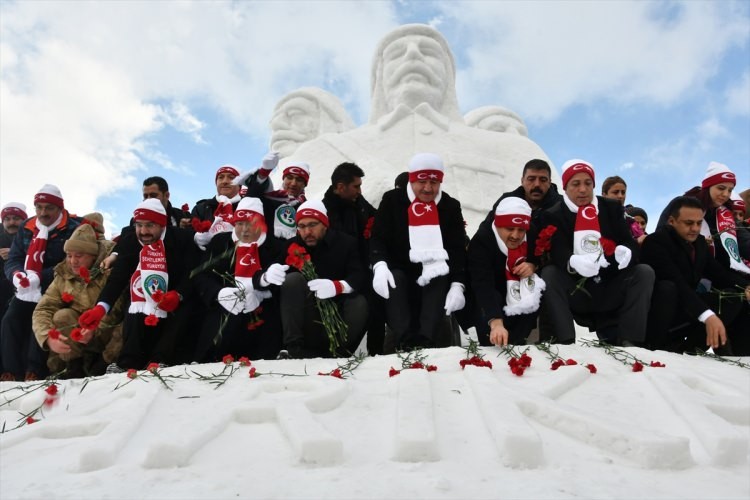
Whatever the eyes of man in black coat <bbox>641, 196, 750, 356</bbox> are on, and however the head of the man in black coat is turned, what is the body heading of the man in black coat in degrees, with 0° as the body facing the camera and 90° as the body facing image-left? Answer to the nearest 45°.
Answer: approximately 315°

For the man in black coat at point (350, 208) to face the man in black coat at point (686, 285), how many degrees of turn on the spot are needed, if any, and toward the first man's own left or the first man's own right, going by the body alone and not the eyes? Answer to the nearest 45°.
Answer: approximately 45° to the first man's own left

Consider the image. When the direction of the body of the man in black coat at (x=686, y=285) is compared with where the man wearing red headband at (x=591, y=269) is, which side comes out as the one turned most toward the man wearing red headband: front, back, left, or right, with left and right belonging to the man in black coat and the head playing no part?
right

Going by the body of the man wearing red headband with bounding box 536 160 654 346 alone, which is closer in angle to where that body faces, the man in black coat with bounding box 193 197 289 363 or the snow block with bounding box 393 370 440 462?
the snow block

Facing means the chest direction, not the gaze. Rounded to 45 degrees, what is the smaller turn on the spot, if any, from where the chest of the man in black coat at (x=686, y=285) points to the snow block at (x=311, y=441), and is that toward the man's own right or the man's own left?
approximately 45° to the man's own right

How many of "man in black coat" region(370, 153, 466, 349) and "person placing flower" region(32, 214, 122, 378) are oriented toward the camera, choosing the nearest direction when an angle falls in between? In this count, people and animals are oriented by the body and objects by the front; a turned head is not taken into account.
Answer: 2

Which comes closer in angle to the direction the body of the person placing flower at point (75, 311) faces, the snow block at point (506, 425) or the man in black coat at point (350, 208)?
the snow block
